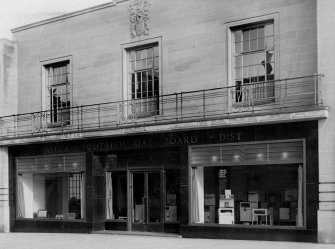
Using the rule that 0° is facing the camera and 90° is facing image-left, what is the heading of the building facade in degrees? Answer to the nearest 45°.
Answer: approximately 45°
